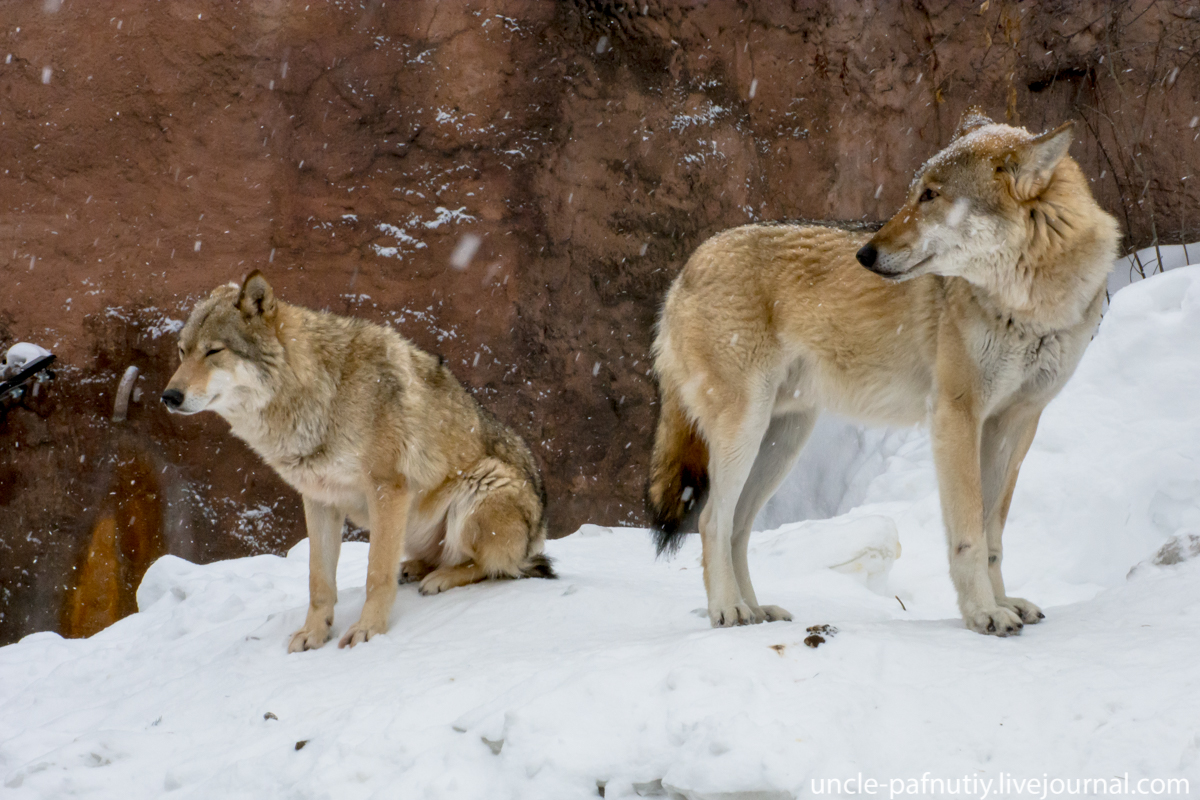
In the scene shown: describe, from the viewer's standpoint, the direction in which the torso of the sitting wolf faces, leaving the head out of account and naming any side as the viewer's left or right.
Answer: facing the viewer and to the left of the viewer
